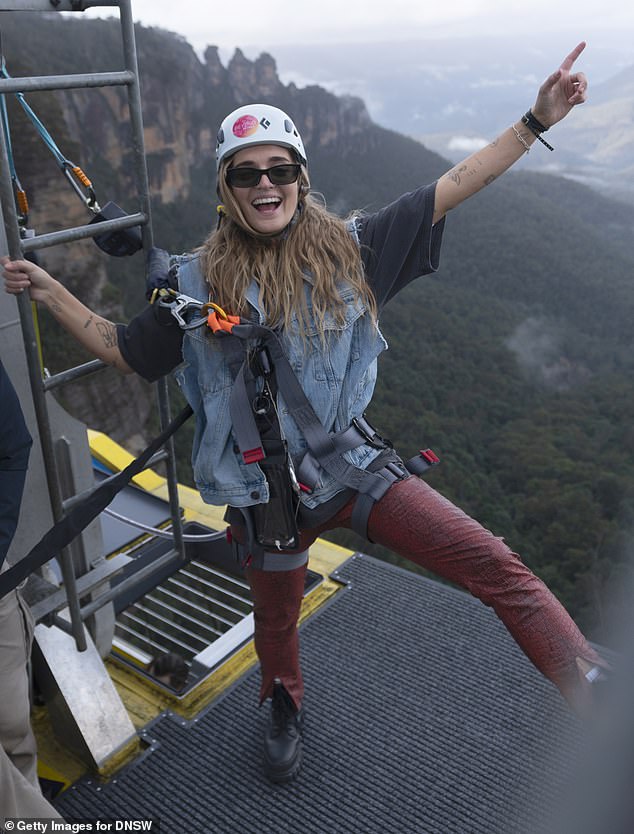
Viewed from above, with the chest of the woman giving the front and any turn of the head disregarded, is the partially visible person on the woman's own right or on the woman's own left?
on the woman's own right

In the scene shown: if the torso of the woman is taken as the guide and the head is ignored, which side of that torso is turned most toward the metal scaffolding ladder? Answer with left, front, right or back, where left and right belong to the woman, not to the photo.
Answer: right

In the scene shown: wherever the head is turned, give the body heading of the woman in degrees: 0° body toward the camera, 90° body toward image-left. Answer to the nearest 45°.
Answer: approximately 0°
